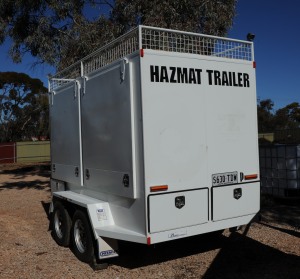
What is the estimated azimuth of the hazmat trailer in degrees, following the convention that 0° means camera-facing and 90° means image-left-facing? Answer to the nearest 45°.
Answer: approximately 135°

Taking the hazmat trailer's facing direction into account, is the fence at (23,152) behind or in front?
in front

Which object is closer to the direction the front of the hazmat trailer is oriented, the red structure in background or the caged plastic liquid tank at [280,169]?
the red structure in background

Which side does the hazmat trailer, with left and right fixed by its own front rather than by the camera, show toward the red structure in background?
front

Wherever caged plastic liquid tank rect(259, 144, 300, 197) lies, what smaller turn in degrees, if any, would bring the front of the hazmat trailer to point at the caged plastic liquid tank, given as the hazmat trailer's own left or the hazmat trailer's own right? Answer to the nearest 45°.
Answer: approximately 90° to the hazmat trailer's own right
